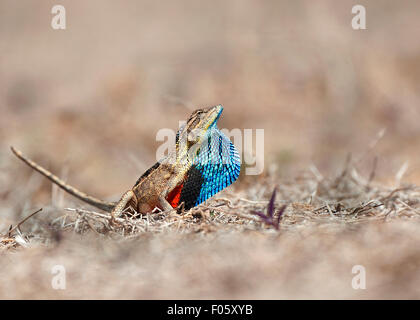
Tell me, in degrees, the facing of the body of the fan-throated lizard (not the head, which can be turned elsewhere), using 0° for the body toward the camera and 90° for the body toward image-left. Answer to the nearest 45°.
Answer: approximately 270°
